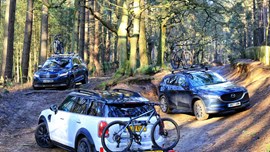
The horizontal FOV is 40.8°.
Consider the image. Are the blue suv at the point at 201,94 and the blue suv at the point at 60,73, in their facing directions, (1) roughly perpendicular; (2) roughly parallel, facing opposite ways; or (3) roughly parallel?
roughly perpendicular

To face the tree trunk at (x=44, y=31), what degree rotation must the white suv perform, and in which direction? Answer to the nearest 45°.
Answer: approximately 45° to its right

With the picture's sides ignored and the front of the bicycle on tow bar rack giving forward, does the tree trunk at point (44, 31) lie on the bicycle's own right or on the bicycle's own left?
on the bicycle's own left

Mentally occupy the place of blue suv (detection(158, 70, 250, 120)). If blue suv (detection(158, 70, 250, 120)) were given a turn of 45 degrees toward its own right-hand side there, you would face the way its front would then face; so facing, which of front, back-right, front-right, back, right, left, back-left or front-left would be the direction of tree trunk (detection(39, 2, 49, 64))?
back-right

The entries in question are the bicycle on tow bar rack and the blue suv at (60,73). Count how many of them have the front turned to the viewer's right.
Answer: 1

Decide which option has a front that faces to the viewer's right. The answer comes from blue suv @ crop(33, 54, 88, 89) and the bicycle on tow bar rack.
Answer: the bicycle on tow bar rack

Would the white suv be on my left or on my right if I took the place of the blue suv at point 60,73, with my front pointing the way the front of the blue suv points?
on my left

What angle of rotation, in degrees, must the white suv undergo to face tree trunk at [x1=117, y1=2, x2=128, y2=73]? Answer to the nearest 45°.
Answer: approximately 45° to its right

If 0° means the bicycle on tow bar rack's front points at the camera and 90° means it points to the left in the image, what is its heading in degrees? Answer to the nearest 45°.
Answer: approximately 270°

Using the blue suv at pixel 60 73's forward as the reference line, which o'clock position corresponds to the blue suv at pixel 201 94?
the blue suv at pixel 201 94 is roughly at 9 o'clock from the blue suv at pixel 60 73.

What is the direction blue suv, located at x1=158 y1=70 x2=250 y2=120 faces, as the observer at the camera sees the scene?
facing the viewer and to the right of the viewer

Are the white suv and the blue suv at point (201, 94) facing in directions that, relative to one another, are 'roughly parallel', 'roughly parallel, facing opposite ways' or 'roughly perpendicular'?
roughly parallel, facing opposite ways

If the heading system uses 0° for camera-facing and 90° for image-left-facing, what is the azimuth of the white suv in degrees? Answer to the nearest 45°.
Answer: approximately 135°

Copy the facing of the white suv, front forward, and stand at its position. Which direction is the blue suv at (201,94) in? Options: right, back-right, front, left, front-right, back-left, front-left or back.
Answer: right

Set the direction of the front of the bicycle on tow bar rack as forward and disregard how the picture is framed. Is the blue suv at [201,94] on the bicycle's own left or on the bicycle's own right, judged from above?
on the bicycle's own left

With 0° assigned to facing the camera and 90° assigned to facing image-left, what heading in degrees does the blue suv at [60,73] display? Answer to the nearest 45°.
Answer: approximately 45°

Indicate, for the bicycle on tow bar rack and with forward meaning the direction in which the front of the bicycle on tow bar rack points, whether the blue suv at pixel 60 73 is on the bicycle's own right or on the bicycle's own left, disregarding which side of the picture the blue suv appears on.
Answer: on the bicycle's own left

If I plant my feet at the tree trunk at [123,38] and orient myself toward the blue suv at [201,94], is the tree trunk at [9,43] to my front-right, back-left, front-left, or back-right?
back-right
